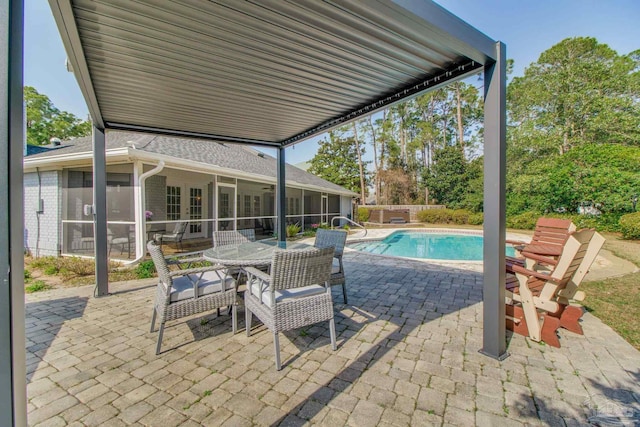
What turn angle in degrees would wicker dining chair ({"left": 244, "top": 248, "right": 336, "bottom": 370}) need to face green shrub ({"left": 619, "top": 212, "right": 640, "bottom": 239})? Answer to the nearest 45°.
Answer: approximately 90° to its right

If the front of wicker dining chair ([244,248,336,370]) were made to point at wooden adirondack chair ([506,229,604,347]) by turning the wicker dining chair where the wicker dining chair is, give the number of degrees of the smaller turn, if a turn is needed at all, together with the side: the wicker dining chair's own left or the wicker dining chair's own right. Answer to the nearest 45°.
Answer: approximately 135° to the wicker dining chair's own right

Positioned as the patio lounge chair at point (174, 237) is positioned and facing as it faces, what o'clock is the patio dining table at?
The patio dining table is roughly at 9 o'clock from the patio lounge chair.

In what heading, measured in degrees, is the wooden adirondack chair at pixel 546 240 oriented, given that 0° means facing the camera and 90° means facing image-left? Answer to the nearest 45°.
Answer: approximately 45°
